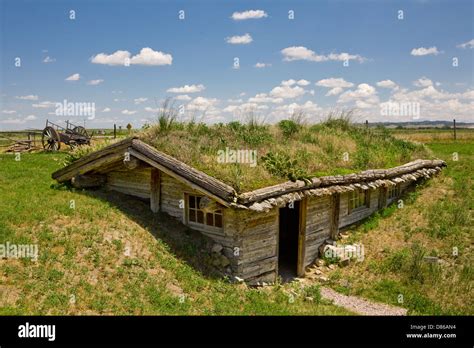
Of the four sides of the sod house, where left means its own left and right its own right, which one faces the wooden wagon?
back
